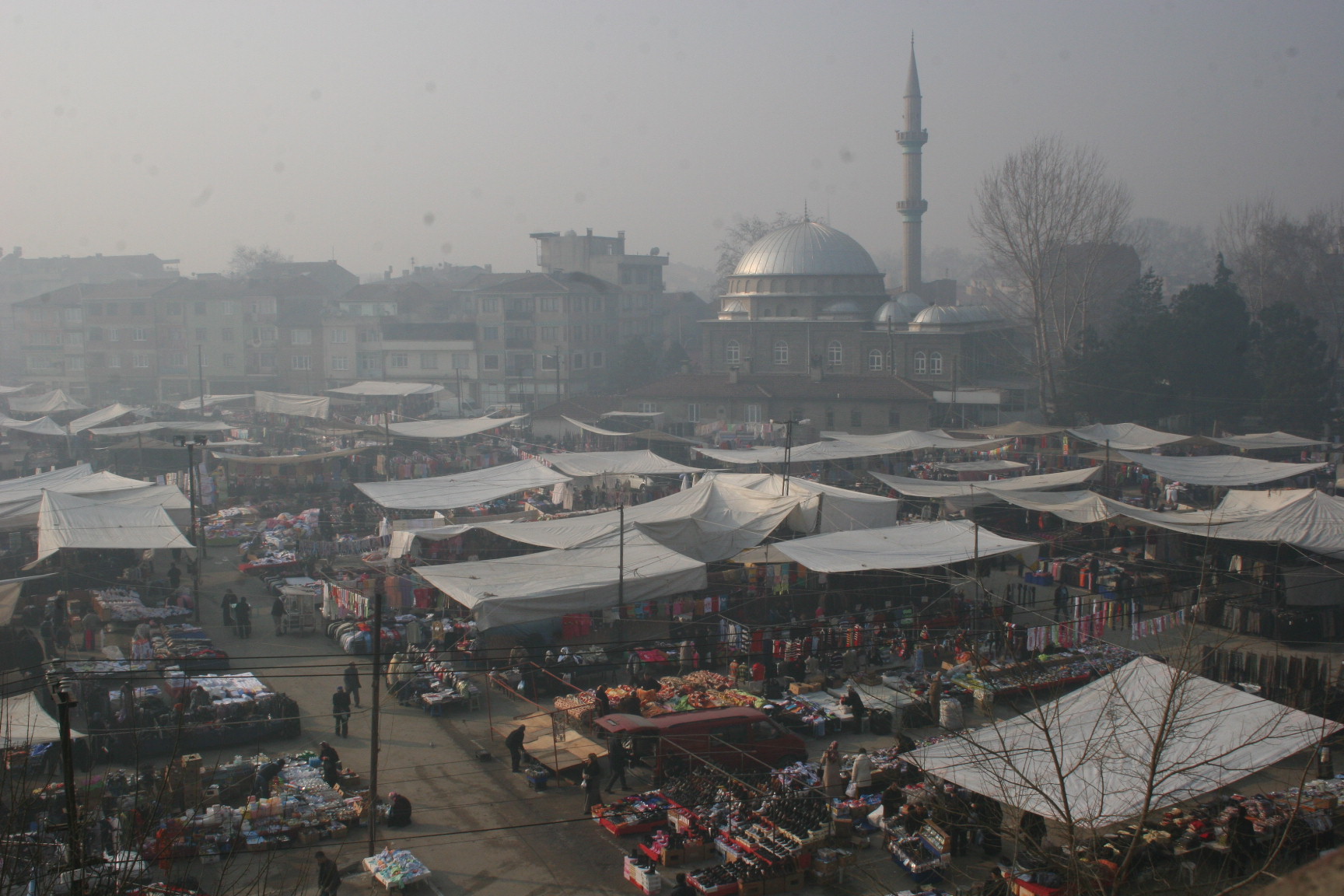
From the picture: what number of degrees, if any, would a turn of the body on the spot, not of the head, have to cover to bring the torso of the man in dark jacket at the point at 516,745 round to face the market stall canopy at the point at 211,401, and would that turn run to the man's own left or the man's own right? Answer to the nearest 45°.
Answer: approximately 90° to the man's own left

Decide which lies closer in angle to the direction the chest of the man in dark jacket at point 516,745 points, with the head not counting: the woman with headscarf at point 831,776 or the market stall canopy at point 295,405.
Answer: the woman with headscarf

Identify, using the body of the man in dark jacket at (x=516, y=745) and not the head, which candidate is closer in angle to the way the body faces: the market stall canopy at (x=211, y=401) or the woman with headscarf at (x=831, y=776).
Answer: the woman with headscarf

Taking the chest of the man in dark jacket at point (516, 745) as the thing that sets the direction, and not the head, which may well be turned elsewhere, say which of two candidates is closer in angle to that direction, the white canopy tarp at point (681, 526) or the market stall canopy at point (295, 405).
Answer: the white canopy tarp

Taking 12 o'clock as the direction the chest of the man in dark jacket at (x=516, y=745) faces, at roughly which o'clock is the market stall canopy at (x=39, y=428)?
The market stall canopy is roughly at 8 o'clock from the man in dark jacket.

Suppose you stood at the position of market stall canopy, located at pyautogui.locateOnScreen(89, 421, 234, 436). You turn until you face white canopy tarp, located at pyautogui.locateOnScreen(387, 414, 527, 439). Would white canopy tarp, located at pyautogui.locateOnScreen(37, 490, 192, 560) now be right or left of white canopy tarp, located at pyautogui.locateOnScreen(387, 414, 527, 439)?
right

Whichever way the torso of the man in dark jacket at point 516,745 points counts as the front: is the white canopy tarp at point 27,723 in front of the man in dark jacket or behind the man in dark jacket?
behind

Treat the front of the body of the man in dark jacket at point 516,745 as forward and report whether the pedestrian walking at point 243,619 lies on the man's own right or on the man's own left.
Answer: on the man's own left

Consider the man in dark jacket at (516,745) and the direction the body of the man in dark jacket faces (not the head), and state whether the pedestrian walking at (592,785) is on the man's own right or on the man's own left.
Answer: on the man's own right

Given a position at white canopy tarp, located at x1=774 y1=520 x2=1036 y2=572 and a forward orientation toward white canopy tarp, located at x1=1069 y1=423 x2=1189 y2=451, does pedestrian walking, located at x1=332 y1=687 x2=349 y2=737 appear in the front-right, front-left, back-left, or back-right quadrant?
back-left

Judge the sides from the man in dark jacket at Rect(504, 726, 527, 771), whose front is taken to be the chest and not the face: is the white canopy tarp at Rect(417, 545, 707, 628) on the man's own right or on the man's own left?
on the man's own left

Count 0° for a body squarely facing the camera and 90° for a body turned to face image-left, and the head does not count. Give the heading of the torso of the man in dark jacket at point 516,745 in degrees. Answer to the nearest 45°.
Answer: approximately 270°

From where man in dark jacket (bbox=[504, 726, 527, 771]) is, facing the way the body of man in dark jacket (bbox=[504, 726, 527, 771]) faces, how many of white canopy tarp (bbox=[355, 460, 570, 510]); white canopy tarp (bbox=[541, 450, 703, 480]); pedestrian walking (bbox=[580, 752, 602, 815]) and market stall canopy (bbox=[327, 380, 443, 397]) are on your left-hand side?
3
